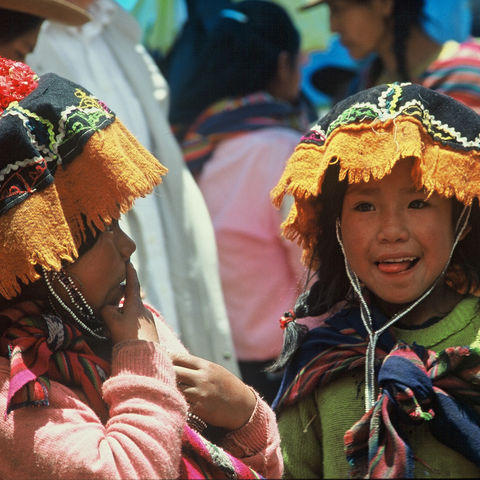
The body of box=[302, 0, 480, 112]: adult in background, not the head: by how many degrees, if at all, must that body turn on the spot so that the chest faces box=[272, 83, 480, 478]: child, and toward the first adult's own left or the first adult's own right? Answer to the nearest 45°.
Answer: approximately 90° to the first adult's own left

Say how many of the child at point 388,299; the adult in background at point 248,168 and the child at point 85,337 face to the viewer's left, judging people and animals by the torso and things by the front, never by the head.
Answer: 0

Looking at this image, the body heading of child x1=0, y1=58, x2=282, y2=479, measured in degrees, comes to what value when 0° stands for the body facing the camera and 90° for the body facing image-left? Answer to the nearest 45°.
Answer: approximately 270°

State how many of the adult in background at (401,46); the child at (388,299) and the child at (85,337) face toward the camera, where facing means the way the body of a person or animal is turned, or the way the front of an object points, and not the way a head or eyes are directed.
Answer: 1

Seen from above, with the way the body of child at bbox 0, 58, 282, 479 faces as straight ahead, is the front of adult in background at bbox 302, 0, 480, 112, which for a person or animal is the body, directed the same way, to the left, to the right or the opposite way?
the opposite way

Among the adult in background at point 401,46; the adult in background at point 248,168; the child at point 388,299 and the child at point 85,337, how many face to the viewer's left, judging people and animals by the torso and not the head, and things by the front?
1

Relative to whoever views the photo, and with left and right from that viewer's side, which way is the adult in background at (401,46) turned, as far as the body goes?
facing to the left of the viewer

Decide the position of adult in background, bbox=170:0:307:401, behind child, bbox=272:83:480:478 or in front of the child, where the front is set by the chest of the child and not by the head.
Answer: behind

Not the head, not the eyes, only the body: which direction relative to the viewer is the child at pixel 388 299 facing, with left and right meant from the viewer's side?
facing the viewer

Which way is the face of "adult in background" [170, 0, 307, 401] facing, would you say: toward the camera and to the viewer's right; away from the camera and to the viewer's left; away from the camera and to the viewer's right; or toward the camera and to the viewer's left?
away from the camera and to the viewer's right
